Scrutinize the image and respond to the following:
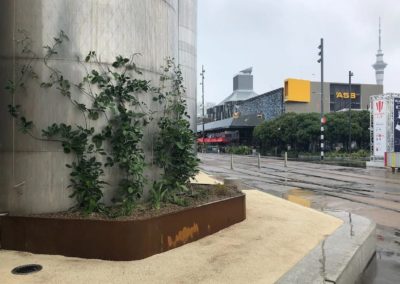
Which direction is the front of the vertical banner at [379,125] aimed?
toward the camera

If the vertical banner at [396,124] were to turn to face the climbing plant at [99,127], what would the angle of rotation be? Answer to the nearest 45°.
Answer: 0° — it already faces it

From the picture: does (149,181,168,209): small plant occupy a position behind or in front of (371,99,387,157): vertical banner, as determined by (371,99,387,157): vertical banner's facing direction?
in front

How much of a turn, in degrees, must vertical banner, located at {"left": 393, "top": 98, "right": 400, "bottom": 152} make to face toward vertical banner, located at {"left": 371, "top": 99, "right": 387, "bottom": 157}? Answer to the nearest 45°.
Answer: approximately 135° to its right

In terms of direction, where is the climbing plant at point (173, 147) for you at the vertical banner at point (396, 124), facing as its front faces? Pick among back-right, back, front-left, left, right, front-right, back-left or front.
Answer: front

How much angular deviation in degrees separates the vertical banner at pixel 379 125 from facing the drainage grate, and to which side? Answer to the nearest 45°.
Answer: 0° — it already faces it

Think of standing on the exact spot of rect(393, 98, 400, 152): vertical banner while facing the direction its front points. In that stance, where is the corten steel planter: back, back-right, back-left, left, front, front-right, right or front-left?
front

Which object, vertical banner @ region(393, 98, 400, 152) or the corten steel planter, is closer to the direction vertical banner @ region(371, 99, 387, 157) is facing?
the corten steel planter

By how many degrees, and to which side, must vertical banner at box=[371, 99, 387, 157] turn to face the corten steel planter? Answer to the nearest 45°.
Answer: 0° — it already faces it

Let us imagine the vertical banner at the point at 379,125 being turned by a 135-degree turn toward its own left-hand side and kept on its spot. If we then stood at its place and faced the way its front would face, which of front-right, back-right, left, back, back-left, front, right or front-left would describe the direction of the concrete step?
back-right

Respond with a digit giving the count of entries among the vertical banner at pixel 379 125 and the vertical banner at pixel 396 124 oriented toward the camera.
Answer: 2

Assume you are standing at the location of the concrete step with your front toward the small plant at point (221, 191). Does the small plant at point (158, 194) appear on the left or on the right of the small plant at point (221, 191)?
left

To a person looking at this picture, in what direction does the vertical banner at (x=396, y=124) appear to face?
facing the viewer
